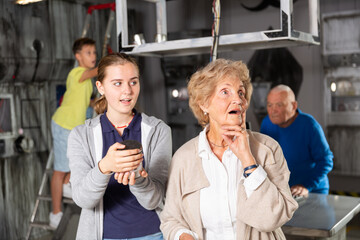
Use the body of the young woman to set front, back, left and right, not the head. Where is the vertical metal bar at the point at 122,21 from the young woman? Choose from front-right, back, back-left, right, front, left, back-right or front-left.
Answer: back

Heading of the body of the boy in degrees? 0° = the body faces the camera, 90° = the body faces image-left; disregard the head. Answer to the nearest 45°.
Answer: approximately 270°

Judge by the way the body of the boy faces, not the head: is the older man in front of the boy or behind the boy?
in front

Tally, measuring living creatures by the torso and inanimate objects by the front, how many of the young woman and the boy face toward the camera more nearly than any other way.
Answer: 1

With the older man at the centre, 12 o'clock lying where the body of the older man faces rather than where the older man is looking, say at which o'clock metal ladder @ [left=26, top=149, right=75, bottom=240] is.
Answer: The metal ladder is roughly at 2 o'clock from the older man.

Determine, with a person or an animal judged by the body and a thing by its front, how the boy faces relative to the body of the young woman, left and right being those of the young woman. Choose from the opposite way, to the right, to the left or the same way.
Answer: to the left

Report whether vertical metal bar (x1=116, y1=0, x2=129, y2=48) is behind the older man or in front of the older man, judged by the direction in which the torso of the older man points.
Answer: in front
